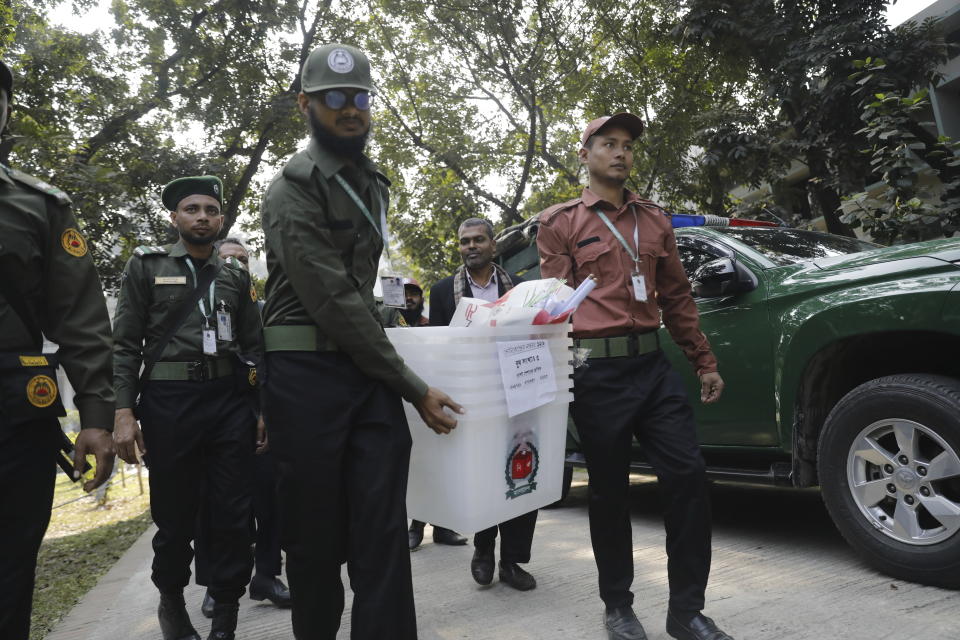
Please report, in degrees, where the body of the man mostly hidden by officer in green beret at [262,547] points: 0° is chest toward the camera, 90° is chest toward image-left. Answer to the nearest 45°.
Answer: approximately 315°

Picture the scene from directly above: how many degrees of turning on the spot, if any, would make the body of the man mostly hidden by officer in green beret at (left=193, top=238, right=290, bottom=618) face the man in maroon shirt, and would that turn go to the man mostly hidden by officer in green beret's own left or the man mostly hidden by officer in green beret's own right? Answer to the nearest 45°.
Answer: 0° — they already face them
